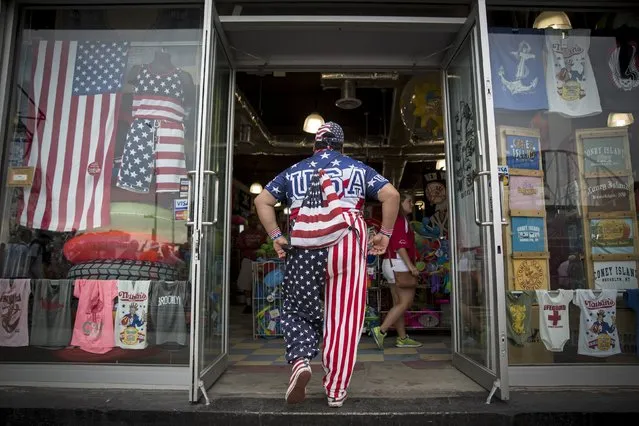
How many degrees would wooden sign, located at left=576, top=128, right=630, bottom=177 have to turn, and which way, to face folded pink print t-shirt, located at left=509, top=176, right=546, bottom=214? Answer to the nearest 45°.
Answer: approximately 45° to its right

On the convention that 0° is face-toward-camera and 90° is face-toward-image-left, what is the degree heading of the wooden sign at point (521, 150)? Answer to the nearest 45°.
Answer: approximately 0°

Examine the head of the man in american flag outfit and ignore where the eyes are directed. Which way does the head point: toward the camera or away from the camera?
away from the camera

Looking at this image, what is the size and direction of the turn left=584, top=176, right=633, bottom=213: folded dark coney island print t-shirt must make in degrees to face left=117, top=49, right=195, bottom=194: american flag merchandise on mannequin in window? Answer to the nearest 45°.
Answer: approximately 45° to its right

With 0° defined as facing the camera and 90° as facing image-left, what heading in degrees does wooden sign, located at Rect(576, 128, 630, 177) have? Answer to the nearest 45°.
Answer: approximately 0°

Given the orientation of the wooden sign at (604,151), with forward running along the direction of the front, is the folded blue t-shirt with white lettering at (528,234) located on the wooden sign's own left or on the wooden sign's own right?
on the wooden sign's own right

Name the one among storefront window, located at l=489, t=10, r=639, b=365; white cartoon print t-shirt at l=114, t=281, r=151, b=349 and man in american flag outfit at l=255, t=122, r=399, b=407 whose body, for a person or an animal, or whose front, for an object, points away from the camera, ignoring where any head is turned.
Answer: the man in american flag outfit

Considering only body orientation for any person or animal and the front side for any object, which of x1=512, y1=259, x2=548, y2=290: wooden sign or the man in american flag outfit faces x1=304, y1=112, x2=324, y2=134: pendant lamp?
the man in american flag outfit

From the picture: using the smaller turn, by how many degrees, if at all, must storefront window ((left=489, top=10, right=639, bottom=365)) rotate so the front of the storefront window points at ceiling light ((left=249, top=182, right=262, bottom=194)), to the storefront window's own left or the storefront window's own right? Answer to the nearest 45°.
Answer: approximately 135° to the storefront window's own right

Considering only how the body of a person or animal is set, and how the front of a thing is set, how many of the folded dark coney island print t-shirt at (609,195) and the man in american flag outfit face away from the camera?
1
